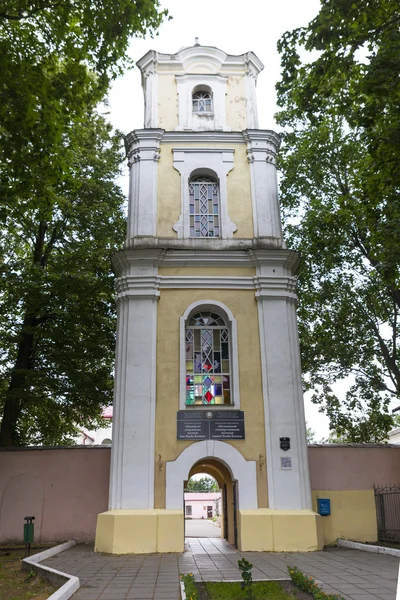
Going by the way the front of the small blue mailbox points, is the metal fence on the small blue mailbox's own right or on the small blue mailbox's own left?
on the small blue mailbox's own left

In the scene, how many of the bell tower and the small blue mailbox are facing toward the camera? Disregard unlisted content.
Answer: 2

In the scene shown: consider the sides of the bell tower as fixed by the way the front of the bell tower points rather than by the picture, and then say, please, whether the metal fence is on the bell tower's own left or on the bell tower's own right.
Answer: on the bell tower's own left

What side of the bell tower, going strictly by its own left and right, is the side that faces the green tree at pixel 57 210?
right

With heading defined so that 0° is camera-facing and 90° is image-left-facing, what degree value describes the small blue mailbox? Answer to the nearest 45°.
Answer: approximately 0°

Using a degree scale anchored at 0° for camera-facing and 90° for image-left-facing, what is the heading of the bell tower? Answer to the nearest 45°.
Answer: approximately 0°
